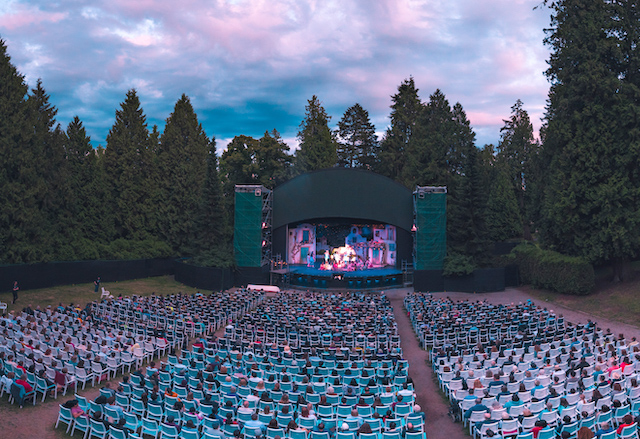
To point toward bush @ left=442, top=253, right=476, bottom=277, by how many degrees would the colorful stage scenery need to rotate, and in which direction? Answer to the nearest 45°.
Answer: approximately 45° to its left

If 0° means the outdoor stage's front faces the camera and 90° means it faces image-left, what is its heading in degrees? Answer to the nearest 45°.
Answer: approximately 0°

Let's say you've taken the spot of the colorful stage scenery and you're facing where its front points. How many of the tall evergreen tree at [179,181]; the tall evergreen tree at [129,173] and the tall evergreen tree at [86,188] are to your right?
3

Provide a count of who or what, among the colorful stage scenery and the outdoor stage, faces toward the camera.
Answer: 2

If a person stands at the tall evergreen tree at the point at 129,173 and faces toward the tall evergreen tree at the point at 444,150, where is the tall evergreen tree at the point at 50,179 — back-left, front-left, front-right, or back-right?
back-right
